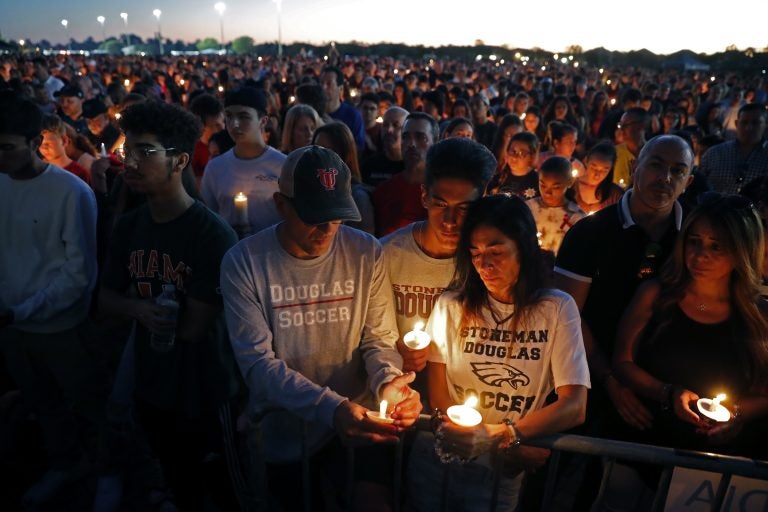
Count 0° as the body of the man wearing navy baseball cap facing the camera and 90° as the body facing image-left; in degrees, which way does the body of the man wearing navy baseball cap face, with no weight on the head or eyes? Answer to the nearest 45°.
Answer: approximately 315°

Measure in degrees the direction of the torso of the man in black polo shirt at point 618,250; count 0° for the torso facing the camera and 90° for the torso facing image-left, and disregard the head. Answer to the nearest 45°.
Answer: approximately 315°

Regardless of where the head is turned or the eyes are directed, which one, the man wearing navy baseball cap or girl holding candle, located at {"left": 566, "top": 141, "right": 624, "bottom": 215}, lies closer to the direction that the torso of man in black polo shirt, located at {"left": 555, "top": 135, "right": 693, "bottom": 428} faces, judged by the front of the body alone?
the man wearing navy baseball cap

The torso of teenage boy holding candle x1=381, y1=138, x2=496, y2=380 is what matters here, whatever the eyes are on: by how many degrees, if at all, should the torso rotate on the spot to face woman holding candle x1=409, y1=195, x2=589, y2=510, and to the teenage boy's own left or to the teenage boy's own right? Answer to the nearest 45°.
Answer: approximately 45° to the teenage boy's own left

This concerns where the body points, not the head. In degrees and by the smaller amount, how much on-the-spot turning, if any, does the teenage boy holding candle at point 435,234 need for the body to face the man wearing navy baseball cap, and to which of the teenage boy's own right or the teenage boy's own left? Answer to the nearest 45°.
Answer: approximately 45° to the teenage boy's own right

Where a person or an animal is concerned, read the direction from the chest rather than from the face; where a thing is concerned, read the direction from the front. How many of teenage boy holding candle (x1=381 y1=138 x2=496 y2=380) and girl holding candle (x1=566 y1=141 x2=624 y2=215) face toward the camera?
2

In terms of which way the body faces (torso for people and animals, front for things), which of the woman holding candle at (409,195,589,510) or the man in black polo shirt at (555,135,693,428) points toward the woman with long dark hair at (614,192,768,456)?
the man in black polo shirt

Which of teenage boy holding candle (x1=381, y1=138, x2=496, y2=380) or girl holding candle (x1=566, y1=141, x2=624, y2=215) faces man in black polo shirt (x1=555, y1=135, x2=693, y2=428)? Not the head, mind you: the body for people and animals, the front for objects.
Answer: the girl holding candle

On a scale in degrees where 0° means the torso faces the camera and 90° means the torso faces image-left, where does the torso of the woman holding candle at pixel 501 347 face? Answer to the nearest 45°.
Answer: approximately 0°

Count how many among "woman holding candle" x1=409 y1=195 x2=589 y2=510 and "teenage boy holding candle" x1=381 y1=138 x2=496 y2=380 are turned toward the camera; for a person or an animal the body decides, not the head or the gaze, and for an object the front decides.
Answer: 2
